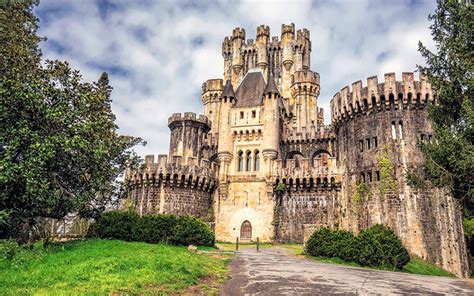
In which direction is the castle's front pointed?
toward the camera

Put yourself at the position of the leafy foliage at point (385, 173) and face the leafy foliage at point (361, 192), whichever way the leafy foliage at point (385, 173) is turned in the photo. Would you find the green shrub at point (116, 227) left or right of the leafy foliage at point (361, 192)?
left

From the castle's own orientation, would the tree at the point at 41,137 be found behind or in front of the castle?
in front

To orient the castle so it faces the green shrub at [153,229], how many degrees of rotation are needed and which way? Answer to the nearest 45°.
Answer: approximately 45° to its right

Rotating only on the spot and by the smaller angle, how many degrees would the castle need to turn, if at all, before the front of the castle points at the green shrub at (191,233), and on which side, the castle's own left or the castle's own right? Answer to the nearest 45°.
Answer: approximately 45° to the castle's own right

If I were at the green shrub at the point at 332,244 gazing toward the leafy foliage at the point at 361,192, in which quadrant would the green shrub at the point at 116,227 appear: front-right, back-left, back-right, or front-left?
back-left

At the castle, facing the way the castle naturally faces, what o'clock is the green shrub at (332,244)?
The green shrub is roughly at 12 o'clock from the castle.
